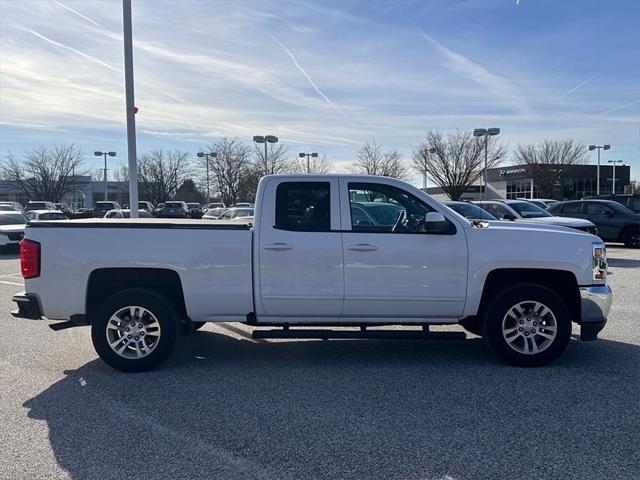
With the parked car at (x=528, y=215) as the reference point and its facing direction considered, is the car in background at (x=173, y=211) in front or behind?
behind

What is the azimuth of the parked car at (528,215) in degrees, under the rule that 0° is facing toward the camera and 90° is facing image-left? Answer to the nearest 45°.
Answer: approximately 315°

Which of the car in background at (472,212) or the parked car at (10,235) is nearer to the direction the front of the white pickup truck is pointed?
the car in background

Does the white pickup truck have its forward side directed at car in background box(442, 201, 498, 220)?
no

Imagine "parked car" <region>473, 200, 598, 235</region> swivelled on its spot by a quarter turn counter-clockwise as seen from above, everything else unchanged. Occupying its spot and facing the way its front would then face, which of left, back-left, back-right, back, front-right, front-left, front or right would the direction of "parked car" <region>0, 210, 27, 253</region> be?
back-left

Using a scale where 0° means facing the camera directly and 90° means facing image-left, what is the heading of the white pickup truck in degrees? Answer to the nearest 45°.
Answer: approximately 270°

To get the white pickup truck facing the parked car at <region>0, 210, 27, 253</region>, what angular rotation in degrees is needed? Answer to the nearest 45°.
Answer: approximately 135° to its left
